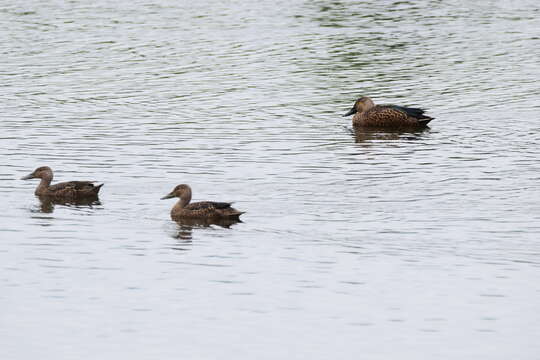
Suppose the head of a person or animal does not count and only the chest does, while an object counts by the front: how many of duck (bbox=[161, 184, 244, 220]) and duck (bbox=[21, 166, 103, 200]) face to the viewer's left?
2

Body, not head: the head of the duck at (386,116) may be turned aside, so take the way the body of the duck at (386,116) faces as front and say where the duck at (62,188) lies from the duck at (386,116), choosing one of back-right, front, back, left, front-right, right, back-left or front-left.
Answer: front-left

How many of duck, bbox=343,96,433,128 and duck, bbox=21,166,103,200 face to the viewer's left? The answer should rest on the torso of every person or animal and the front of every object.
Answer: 2

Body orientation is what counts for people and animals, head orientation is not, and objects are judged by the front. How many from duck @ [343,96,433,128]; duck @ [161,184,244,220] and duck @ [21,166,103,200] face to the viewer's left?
3

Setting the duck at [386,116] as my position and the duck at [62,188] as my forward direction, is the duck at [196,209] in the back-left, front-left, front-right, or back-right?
front-left

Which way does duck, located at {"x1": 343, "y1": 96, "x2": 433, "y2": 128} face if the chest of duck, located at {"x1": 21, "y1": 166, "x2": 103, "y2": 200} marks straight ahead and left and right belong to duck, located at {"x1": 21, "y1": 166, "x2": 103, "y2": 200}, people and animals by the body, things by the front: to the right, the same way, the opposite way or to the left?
the same way

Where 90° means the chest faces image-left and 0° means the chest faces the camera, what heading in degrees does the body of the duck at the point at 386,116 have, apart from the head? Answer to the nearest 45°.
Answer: approximately 90°

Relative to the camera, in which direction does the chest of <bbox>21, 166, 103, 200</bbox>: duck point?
to the viewer's left

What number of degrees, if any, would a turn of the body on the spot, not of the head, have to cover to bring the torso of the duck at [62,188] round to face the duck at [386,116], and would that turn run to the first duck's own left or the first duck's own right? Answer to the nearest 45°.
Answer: approximately 135° to the first duck's own right

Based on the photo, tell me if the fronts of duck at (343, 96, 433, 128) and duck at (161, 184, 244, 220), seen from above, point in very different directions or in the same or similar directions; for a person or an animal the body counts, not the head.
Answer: same or similar directions

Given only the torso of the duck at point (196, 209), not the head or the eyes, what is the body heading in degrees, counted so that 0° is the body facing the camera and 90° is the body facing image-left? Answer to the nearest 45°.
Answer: approximately 90°

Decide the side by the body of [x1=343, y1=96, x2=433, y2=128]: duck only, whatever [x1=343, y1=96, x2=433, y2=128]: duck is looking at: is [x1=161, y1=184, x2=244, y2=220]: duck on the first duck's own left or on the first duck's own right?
on the first duck's own left

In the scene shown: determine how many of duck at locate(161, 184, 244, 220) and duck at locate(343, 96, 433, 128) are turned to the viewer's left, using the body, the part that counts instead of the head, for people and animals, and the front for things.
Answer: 2

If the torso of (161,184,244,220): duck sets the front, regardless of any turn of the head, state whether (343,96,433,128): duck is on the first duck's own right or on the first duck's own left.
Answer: on the first duck's own right
